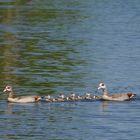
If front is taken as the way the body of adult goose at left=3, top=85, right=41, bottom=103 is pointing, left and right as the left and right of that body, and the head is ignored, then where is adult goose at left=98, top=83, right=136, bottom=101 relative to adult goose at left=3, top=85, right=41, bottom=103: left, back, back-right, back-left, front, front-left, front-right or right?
back

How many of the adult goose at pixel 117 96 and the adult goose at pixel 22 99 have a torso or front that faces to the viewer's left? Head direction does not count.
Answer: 2

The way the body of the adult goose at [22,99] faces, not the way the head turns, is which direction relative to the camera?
to the viewer's left

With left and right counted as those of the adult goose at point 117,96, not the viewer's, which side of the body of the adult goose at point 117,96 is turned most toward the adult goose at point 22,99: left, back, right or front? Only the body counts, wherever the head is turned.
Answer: front

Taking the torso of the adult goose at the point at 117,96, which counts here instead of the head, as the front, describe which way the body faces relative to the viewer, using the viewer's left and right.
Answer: facing to the left of the viewer
